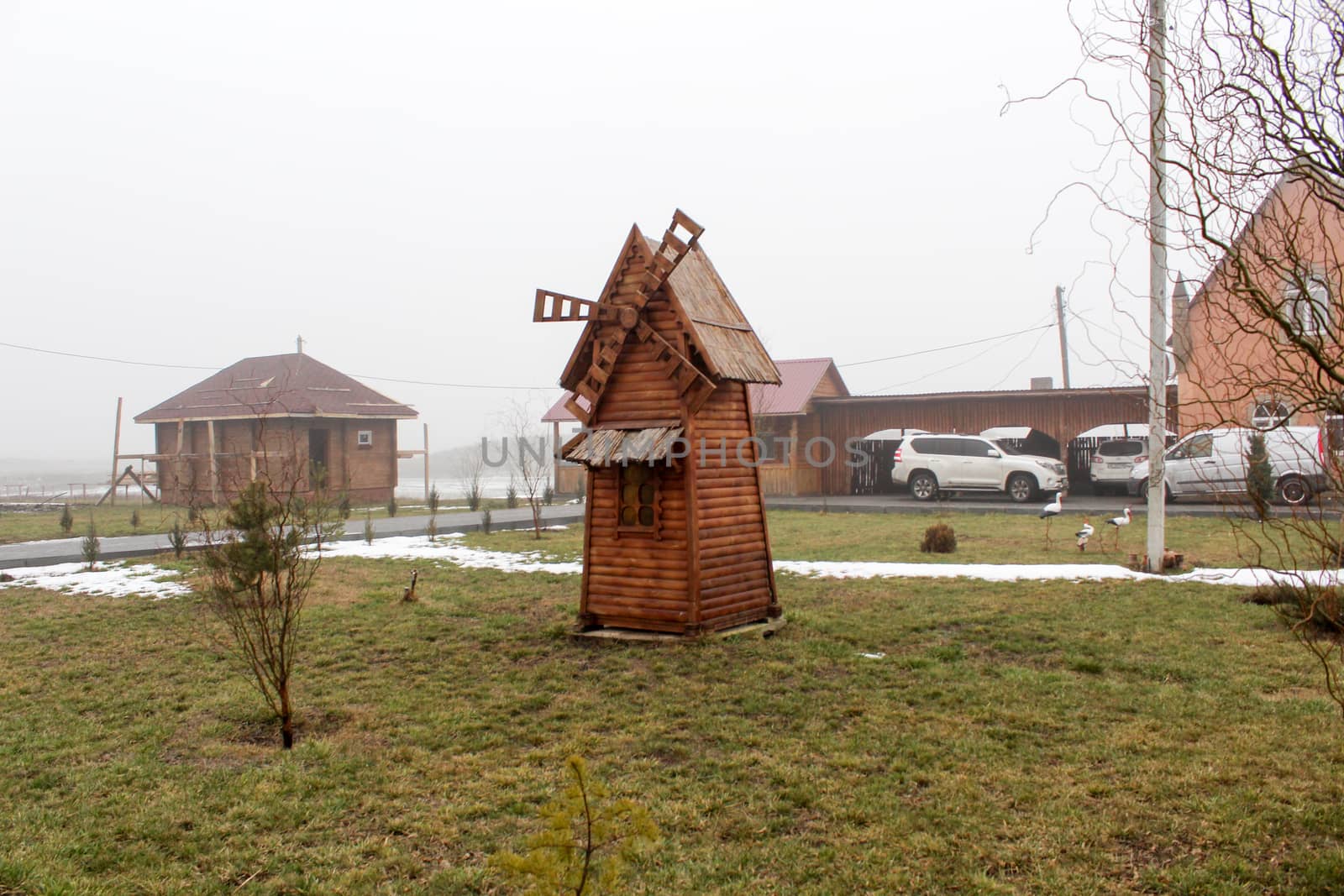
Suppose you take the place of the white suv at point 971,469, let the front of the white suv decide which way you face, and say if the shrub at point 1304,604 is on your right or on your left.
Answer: on your right

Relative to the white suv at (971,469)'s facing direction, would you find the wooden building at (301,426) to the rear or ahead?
to the rear

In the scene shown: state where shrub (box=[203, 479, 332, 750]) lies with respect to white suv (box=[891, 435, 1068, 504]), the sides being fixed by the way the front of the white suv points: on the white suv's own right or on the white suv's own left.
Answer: on the white suv's own right

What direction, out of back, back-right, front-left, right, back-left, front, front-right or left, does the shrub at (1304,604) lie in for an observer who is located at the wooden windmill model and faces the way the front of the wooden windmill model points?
left

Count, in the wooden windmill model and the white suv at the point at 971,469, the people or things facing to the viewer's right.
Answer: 1

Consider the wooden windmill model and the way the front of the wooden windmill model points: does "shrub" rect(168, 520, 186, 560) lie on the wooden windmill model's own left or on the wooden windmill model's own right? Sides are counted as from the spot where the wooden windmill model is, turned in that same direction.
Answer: on the wooden windmill model's own right

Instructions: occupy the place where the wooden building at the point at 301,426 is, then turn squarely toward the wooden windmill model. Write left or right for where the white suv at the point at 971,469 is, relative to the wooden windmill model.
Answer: left

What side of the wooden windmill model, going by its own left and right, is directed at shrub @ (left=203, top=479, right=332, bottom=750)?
front

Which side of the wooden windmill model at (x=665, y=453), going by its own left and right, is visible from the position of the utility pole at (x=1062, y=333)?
back

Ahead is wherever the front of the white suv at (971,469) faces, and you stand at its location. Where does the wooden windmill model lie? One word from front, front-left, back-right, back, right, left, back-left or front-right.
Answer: right

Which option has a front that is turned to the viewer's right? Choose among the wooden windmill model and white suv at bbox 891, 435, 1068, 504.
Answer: the white suv

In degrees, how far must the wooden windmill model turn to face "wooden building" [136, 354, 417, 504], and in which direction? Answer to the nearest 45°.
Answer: approximately 90° to its right

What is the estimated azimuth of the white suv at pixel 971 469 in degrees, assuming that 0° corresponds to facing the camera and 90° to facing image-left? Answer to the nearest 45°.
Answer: approximately 270°

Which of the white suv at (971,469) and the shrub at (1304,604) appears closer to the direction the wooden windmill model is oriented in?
the shrub
